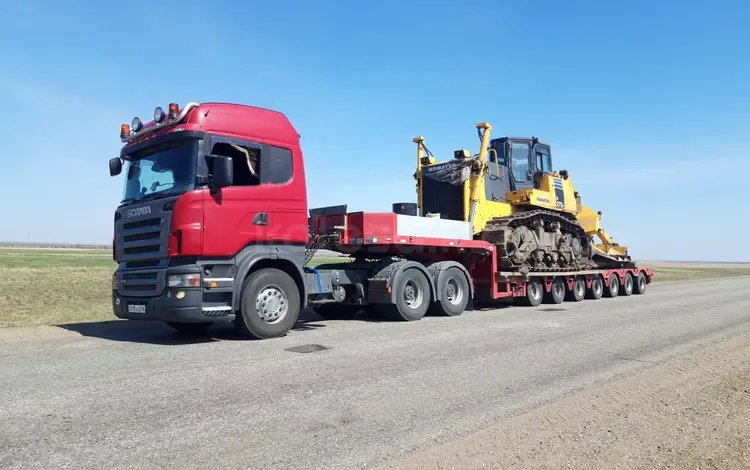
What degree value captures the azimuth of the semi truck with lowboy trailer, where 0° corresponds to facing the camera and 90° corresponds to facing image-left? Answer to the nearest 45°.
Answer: approximately 45°
